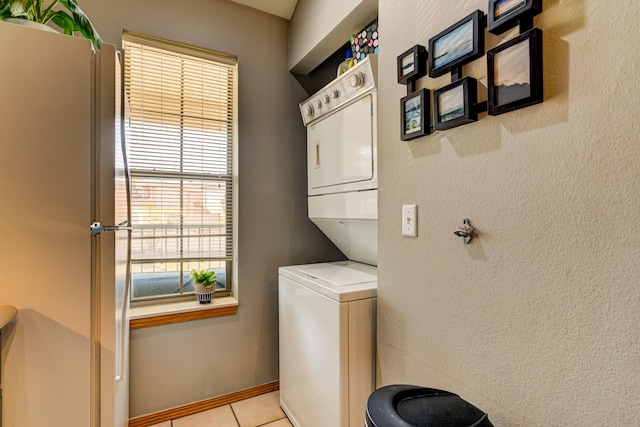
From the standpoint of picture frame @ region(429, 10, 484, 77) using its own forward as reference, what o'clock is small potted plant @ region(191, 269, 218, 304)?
The small potted plant is roughly at 2 o'clock from the picture frame.

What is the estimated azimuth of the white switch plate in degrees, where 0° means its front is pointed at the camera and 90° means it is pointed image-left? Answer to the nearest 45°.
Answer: approximately 45°

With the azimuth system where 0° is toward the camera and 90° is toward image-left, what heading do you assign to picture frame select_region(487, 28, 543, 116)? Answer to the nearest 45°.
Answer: approximately 45°
